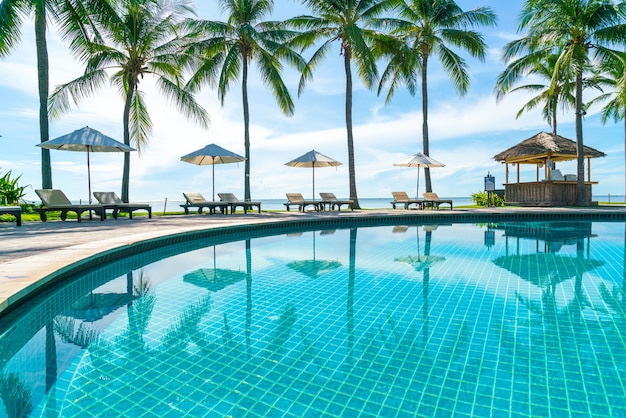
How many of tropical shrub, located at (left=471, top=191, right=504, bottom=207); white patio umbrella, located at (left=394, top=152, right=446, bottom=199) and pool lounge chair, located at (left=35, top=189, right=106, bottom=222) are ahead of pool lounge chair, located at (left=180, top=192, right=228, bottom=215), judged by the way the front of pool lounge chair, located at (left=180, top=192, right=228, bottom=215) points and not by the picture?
2

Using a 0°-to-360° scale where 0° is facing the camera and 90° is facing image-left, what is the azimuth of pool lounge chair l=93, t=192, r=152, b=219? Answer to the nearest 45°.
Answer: approximately 270°

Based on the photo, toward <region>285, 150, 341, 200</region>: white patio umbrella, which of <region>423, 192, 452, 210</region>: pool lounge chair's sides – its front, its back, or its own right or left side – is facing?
back

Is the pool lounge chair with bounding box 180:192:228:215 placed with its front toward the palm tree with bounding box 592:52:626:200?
yes

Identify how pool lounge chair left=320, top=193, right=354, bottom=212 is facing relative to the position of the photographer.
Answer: facing to the right of the viewer

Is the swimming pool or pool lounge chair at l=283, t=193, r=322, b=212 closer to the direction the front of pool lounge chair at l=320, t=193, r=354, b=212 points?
the swimming pool

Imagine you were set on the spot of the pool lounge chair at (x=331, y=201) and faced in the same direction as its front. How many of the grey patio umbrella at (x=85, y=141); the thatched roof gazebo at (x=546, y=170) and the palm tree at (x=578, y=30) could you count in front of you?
2

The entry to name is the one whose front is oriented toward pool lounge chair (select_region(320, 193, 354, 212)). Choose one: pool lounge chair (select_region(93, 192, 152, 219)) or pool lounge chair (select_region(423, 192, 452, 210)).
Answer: pool lounge chair (select_region(93, 192, 152, 219))

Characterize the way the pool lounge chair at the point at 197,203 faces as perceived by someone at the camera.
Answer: facing to the right of the viewer

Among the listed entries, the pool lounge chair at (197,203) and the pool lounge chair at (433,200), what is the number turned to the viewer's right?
2

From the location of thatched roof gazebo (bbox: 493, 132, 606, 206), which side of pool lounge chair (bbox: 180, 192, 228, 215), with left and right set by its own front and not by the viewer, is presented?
front

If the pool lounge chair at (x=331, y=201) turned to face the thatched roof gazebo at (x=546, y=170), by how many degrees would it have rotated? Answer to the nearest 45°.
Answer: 0° — it already faces it

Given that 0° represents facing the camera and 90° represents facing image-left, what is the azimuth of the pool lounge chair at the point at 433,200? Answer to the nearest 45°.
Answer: approximately 270°

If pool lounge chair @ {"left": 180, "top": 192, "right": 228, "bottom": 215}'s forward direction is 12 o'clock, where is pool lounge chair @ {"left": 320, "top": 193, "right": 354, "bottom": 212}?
pool lounge chair @ {"left": 320, "top": 193, "right": 354, "bottom": 212} is roughly at 12 o'clock from pool lounge chair @ {"left": 180, "top": 192, "right": 228, "bottom": 215}.

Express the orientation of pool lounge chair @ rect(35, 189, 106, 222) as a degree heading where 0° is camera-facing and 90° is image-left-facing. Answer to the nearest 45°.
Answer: approximately 315°
